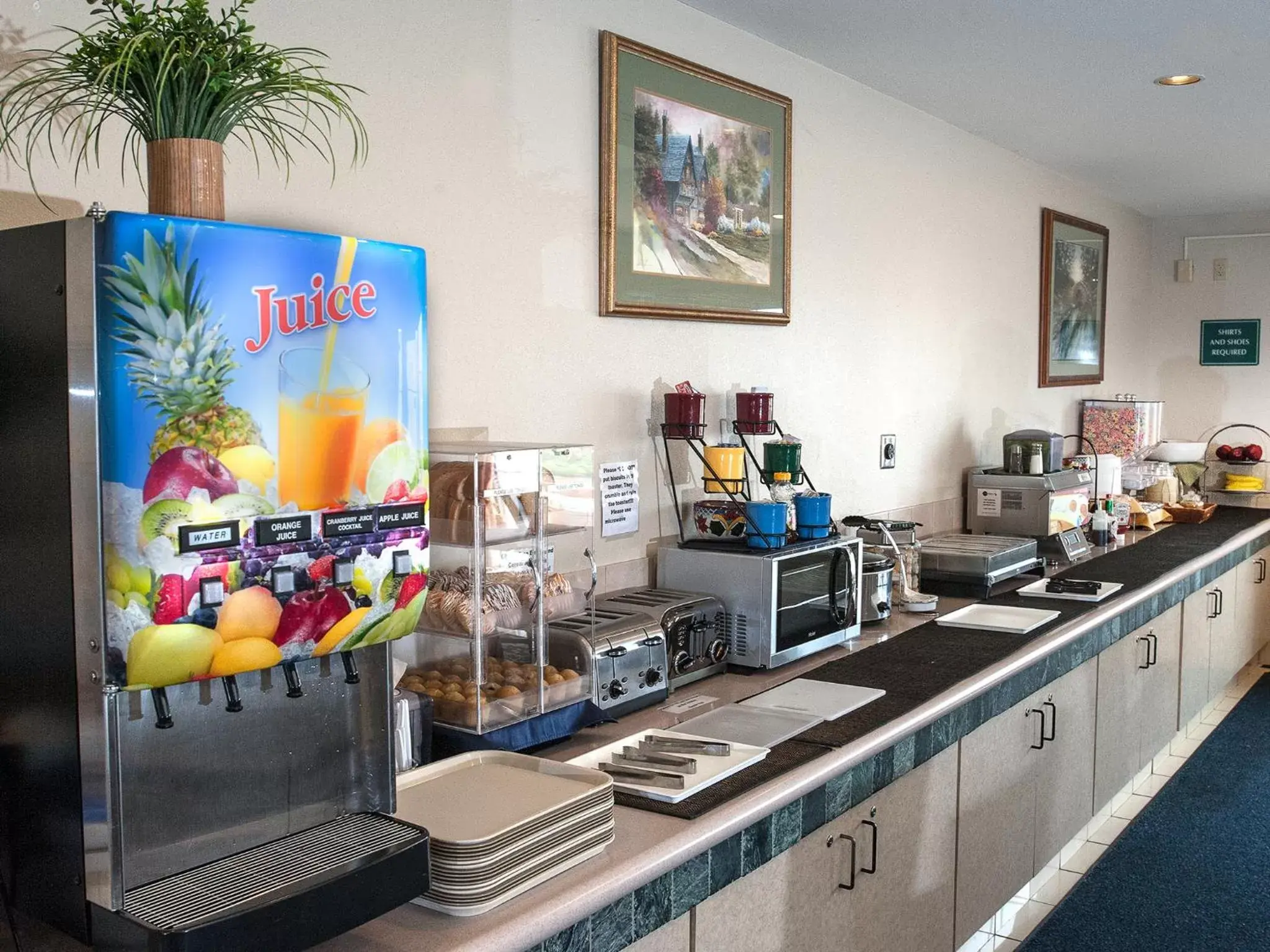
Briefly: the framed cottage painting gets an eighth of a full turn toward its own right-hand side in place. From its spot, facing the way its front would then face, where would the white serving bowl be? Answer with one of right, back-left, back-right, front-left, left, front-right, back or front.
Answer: back-left

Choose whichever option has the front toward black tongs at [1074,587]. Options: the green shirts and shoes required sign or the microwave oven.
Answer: the green shirts and shoes required sign

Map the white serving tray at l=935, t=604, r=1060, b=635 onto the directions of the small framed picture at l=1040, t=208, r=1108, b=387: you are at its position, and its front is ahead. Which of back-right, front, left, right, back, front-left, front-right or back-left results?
front-right

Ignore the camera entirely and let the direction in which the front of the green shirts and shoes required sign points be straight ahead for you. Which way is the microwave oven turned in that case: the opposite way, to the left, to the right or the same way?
to the left

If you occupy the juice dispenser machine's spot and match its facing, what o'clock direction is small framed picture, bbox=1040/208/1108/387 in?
The small framed picture is roughly at 9 o'clock from the juice dispenser machine.

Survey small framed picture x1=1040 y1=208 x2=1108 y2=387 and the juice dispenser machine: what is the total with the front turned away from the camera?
0

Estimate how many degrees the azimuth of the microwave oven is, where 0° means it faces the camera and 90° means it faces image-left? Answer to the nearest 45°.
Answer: approximately 315°

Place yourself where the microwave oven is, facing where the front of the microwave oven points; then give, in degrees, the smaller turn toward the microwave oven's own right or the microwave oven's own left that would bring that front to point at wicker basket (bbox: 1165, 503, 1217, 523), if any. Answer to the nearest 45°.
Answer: approximately 90° to the microwave oven's own left

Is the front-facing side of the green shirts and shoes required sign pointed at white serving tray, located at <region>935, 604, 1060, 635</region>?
yes

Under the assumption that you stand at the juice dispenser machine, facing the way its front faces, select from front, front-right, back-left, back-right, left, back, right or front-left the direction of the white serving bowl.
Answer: left

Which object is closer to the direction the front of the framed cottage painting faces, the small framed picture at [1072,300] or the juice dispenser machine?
the juice dispenser machine

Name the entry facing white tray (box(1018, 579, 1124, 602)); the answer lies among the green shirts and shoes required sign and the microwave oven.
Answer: the green shirts and shoes required sign

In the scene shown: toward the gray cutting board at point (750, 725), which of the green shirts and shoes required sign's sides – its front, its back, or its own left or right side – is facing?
front

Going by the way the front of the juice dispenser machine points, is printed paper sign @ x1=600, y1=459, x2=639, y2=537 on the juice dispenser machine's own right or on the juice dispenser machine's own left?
on the juice dispenser machine's own left

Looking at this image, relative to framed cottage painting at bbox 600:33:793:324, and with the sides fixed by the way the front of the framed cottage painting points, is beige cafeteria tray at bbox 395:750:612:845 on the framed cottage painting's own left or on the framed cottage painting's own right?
on the framed cottage painting's own right
